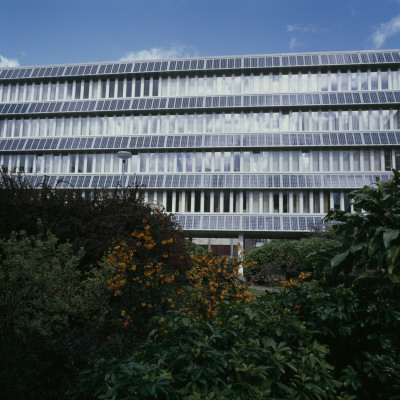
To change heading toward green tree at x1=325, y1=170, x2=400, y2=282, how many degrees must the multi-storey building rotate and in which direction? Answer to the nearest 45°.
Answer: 0° — it already faces it

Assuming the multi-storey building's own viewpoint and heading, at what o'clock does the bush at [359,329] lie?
The bush is roughly at 12 o'clock from the multi-storey building.

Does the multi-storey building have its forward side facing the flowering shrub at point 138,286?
yes

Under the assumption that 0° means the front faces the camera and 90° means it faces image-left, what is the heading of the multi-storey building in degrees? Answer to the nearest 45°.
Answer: approximately 0°

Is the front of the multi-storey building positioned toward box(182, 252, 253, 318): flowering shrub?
yes
